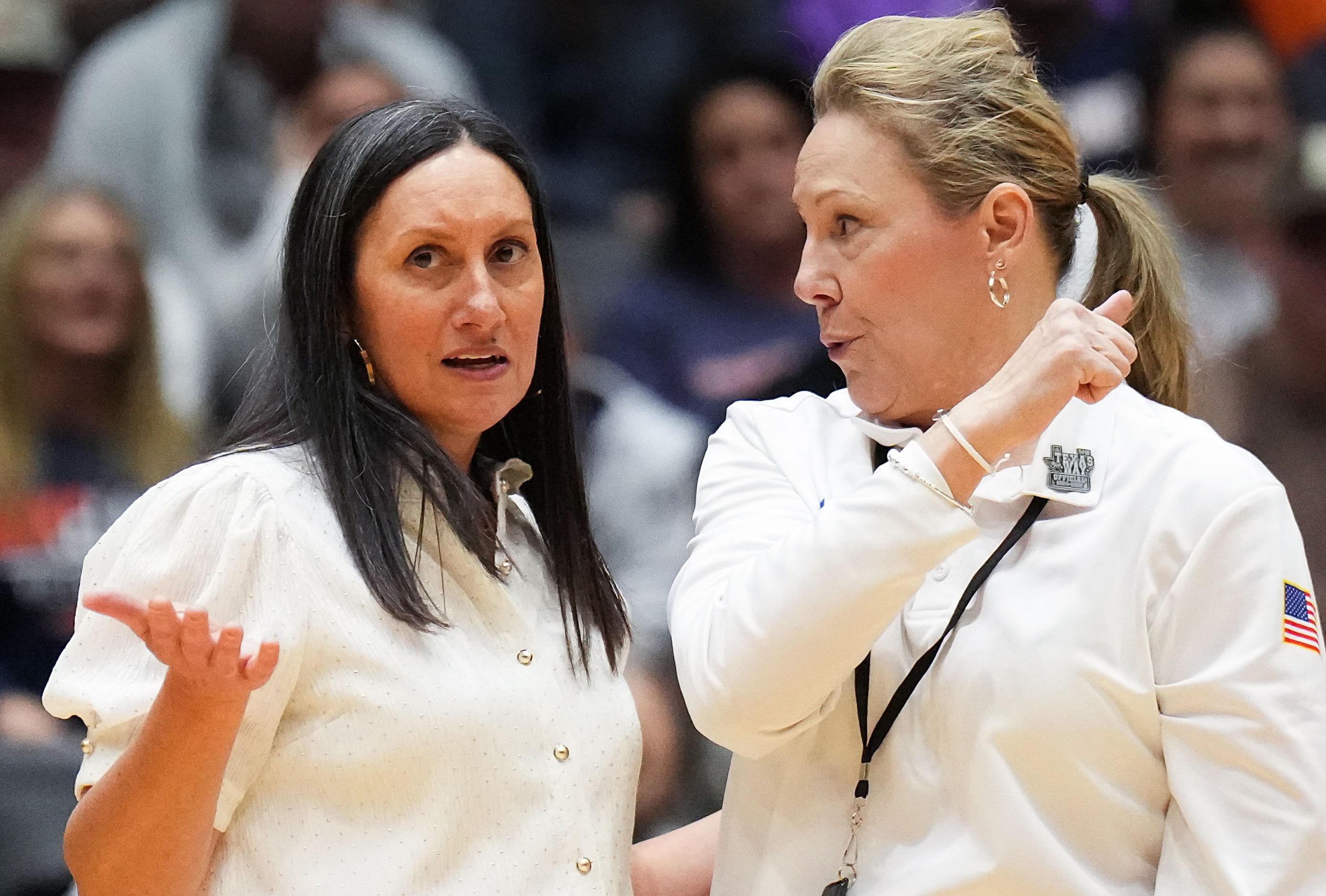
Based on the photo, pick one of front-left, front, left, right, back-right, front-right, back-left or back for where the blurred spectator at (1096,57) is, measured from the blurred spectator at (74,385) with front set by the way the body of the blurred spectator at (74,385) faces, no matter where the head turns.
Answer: left

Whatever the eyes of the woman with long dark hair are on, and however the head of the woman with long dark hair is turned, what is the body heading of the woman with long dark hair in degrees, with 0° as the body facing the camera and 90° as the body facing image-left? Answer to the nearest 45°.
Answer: approximately 315°

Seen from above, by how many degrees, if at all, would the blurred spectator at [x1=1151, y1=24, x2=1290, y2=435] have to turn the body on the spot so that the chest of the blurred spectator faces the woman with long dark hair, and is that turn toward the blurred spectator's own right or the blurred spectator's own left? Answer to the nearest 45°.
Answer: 0° — they already face them

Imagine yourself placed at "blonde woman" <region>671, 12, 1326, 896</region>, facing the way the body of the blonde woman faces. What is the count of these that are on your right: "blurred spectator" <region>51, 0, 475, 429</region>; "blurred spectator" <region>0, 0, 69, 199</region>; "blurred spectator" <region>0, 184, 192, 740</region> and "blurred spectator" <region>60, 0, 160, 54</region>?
4

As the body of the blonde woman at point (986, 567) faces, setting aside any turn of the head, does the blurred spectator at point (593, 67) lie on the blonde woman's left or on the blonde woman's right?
on the blonde woman's right

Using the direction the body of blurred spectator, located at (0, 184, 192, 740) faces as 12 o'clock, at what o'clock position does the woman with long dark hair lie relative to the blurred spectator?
The woman with long dark hair is roughly at 12 o'clock from the blurred spectator.

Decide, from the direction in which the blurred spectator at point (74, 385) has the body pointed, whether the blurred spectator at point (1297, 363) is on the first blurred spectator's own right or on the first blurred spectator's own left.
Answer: on the first blurred spectator's own left

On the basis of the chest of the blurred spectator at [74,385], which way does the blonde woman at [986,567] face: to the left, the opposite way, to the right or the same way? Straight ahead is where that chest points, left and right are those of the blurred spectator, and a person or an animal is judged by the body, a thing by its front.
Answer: to the right

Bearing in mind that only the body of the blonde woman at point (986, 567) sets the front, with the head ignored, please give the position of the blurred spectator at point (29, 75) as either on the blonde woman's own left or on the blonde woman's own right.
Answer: on the blonde woman's own right

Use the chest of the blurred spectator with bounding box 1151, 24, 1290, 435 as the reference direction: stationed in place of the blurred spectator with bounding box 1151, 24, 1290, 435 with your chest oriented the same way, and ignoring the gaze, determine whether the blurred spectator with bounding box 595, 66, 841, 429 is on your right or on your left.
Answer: on your right

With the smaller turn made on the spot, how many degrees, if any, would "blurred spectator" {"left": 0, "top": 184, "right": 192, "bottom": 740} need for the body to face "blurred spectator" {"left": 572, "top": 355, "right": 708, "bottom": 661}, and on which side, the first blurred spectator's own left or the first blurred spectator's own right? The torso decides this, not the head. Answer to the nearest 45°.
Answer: approximately 45° to the first blurred spectator's own left

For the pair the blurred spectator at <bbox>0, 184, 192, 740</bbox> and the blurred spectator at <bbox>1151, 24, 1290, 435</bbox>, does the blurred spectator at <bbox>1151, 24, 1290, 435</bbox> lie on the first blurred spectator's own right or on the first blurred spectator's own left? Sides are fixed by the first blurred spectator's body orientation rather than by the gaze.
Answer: on the first blurred spectator's own left

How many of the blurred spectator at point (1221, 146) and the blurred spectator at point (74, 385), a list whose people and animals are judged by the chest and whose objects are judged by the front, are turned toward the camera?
2

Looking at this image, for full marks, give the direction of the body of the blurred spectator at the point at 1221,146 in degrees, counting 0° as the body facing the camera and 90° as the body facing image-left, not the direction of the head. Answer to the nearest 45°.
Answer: approximately 0°
